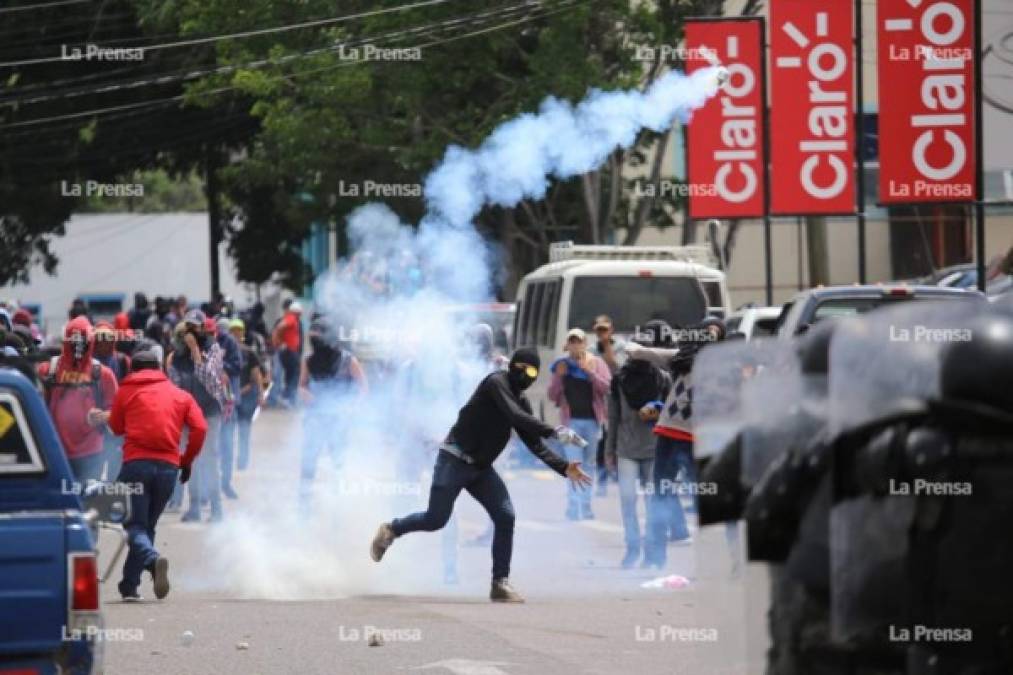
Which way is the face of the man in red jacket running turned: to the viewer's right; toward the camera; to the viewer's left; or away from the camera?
away from the camera

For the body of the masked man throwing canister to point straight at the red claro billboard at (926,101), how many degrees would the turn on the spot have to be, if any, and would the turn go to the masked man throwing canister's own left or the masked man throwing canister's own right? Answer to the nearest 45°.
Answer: approximately 45° to the masked man throwing canister's own left

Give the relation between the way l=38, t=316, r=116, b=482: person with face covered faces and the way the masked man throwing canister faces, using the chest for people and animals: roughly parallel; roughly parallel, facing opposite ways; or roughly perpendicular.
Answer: roughly perpendicular

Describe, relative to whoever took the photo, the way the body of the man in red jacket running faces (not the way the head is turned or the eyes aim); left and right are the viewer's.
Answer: facing away from the viewer

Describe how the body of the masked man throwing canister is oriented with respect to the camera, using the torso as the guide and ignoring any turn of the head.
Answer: to the viewer's right
